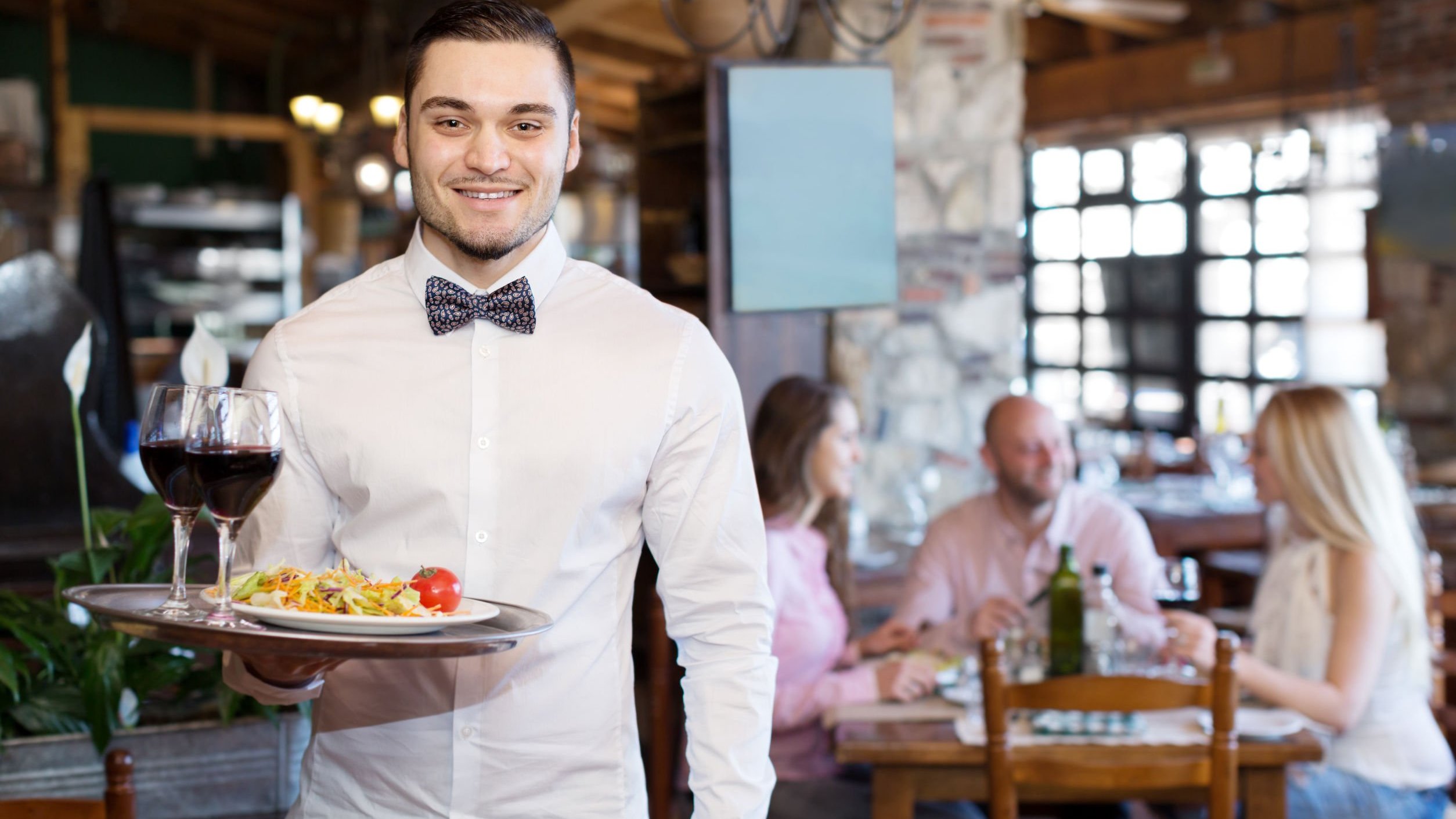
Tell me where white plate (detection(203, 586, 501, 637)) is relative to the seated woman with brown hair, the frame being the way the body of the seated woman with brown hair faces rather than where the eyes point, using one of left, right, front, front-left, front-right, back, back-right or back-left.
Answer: right

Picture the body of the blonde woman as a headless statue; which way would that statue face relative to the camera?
to the viewer's left

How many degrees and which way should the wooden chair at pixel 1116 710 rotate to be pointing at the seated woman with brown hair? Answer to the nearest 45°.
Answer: approximately 45° to its left

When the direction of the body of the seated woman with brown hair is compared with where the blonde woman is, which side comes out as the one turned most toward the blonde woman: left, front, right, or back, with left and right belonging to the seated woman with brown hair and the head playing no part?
front

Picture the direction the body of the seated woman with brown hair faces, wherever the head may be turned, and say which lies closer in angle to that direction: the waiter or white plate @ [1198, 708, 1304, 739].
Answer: the white plate

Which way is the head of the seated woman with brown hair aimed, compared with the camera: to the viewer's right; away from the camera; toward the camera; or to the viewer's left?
to the viewer's right

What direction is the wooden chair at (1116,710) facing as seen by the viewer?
away from the camera

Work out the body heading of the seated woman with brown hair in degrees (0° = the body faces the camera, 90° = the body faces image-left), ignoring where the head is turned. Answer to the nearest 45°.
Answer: approximately 270°

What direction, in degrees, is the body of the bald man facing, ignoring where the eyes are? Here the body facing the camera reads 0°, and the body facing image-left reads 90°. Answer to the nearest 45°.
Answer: approximately 0°

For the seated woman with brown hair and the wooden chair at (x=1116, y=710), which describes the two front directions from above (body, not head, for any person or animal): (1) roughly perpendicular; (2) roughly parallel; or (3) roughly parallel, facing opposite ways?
roughly perpendicular

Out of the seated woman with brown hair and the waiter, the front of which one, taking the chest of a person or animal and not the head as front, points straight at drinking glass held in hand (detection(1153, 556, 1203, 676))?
the seated woman with brown hair

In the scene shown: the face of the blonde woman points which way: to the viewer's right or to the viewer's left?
to the viewer's left
